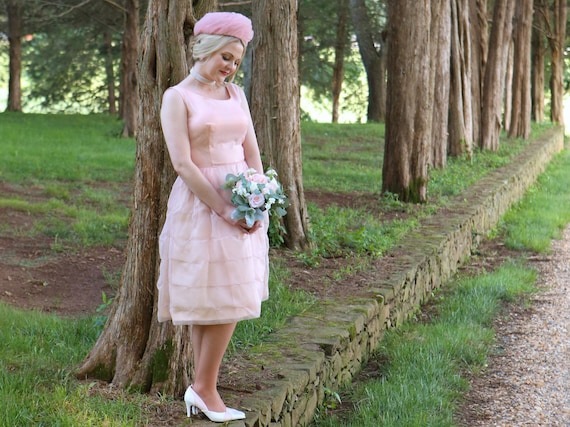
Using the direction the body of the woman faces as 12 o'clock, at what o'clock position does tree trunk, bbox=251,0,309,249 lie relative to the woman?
The tree trunk is roughly at 8 o'clock from the woman.

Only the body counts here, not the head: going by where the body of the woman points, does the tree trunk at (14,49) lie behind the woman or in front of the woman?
behind

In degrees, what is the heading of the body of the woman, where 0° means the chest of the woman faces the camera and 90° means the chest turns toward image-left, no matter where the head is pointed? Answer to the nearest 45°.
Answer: approximately 315°

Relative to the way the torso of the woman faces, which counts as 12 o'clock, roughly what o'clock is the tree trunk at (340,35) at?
The tree trunk is roughly at 8 o'clock from the woman.

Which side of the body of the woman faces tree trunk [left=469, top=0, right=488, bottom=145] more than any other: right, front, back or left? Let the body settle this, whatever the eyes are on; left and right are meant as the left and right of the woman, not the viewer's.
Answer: left

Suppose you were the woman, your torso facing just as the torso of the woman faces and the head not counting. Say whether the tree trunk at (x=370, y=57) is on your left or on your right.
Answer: on your left

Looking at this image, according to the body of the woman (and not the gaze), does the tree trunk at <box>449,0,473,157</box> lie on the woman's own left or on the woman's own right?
on the woman's own left

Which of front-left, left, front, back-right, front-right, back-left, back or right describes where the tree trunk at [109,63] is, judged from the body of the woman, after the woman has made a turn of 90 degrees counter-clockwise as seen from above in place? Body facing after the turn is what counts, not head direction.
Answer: front-left

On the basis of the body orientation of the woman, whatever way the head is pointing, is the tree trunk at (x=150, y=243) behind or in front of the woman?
behind

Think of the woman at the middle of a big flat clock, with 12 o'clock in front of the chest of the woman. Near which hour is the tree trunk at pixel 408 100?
The tree trunk is roughly at 8 o'clock from the woman.

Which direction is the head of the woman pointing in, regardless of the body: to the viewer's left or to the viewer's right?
to the viewer's right
